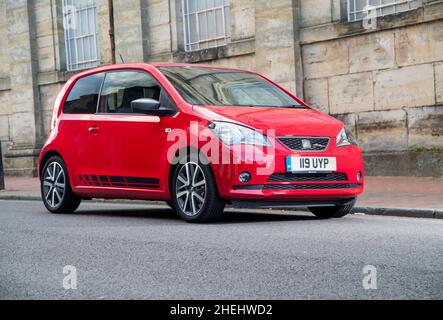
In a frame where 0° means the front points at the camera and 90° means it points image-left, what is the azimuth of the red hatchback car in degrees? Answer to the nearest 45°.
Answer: approximately 315°

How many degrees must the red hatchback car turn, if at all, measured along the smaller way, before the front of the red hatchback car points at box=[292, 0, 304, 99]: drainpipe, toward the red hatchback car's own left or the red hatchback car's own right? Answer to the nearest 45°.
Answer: approximately 135° to the red hatchback car's own left
